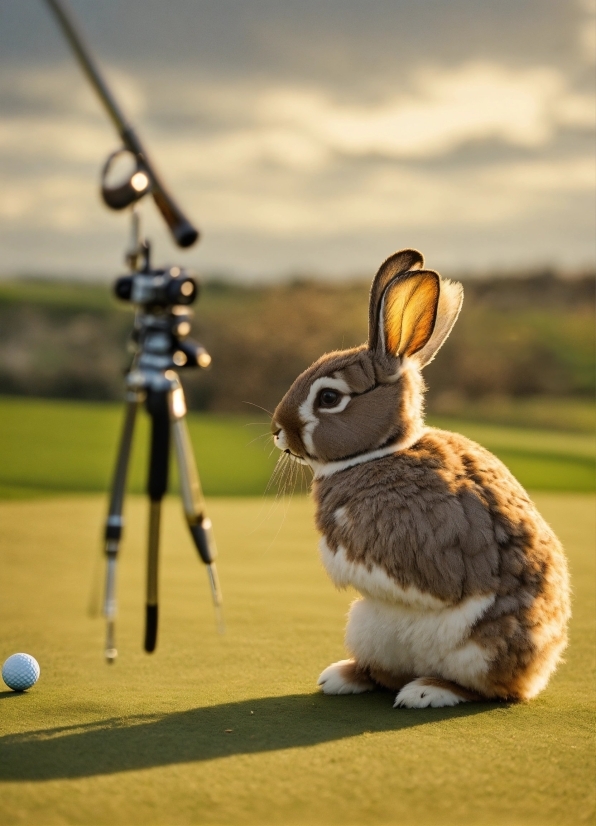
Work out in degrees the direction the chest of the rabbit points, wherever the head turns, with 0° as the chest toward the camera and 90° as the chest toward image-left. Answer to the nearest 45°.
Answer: approximately 90°
